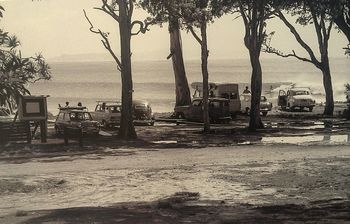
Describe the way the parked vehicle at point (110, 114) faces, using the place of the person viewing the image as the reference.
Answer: facing away from the viewer and to the left of the viewer

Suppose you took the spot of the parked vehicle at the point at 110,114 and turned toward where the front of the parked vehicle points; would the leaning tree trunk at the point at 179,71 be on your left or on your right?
on your right

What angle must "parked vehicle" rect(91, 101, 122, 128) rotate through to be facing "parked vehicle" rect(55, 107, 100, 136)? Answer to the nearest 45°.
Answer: approximately 135° to its left

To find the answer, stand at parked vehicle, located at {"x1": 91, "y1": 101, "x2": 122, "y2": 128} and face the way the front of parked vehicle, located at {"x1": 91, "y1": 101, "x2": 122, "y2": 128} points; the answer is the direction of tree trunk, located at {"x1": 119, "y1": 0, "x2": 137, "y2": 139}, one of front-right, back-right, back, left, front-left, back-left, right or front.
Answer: back-left
